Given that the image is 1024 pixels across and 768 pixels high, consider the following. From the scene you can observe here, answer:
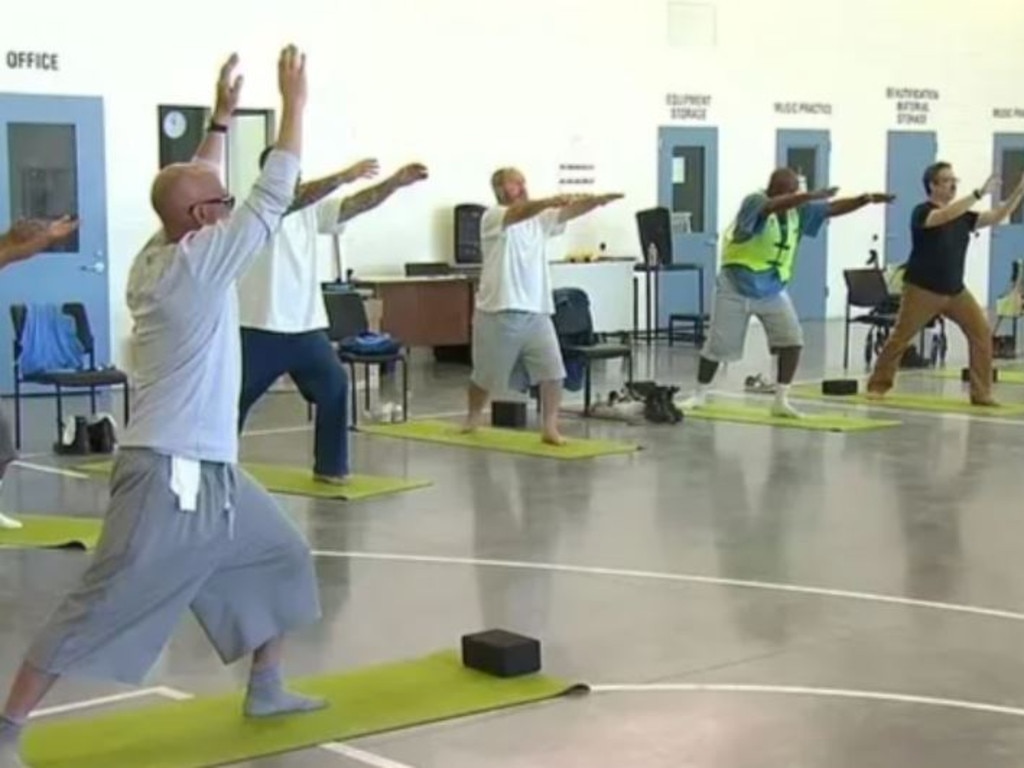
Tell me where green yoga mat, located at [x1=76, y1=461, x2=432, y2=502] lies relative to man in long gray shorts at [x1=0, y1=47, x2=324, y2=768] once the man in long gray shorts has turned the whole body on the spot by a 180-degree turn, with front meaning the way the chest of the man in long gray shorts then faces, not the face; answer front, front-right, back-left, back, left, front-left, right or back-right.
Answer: right

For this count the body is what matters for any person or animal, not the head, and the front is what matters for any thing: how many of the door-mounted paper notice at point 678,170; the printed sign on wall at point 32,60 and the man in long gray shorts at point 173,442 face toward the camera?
2

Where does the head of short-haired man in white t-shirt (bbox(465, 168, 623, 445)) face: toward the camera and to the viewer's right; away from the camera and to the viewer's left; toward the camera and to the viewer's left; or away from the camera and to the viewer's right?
toward the camera and to the viewer's right

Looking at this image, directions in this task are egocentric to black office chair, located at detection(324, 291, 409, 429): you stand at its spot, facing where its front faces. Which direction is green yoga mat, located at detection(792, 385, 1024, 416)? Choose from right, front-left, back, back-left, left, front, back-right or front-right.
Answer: front-left

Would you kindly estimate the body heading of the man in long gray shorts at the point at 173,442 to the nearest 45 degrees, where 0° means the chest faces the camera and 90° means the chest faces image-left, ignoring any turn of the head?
approximately 270°

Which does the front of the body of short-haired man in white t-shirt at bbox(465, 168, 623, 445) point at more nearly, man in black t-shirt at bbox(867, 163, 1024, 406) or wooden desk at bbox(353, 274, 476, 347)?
the man in black t-shirt

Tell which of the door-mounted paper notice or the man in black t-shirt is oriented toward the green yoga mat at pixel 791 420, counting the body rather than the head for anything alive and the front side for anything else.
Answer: the door-mounted paper notice

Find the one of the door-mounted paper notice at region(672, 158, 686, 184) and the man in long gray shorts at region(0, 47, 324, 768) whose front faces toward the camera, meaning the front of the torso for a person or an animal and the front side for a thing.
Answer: the door-mounted paper notice

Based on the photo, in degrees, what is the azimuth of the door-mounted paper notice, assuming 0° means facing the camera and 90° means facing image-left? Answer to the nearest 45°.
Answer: approximately 0°

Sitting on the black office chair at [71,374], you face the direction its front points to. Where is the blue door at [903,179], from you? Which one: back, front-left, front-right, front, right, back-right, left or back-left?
left

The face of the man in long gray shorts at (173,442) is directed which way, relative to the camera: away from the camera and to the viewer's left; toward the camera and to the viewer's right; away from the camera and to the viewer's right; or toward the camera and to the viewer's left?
away from the camera and to the viewer's right

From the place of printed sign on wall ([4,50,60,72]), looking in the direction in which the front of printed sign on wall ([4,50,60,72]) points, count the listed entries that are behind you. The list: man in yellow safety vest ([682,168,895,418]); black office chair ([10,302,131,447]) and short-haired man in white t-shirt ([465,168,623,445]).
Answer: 0

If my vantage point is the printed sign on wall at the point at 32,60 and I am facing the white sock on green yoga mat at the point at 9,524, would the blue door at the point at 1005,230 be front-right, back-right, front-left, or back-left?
back-left

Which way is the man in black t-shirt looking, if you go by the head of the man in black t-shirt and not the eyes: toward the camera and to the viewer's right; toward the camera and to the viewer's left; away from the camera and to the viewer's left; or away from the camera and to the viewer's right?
toward the camera and to the viewer's right

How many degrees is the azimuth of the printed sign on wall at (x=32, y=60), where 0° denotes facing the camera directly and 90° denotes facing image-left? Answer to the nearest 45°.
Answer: approximately 0°

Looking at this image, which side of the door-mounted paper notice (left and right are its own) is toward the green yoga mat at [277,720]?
front
